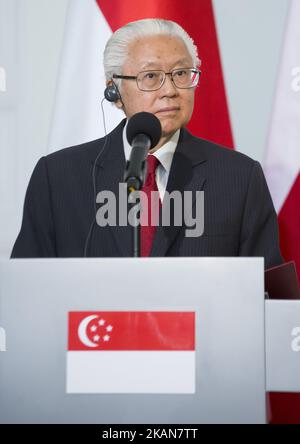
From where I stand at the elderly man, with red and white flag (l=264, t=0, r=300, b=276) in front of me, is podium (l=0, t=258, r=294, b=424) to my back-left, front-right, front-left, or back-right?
back-right

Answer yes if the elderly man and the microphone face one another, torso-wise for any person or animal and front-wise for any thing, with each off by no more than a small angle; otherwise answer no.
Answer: yes

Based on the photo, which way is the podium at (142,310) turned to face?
toward the camera

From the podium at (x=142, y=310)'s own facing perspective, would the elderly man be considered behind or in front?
behind

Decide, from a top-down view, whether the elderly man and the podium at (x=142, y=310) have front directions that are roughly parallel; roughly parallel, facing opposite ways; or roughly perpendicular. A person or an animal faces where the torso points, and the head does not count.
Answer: roughly parallel

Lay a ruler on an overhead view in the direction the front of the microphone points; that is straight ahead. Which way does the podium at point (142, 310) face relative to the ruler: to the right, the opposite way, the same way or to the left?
the opposite way

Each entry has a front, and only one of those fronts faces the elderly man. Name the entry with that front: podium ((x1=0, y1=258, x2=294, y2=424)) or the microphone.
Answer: the microphone

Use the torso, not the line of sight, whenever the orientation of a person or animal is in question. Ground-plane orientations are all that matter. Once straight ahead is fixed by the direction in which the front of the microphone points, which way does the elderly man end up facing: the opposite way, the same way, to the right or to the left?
the opposite way

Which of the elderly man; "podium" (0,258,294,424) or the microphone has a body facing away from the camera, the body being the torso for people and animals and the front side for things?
the microphone

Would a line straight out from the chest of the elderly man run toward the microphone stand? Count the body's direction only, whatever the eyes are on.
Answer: yes

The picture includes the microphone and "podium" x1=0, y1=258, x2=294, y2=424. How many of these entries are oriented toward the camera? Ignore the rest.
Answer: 1

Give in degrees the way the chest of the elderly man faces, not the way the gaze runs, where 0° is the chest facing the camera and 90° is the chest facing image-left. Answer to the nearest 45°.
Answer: approximately 0°

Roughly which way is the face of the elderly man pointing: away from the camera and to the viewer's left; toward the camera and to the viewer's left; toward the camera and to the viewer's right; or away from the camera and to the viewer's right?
toward the camera and to the viewer's right

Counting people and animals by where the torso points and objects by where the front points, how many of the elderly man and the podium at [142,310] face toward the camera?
2

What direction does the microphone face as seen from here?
away from the camera
